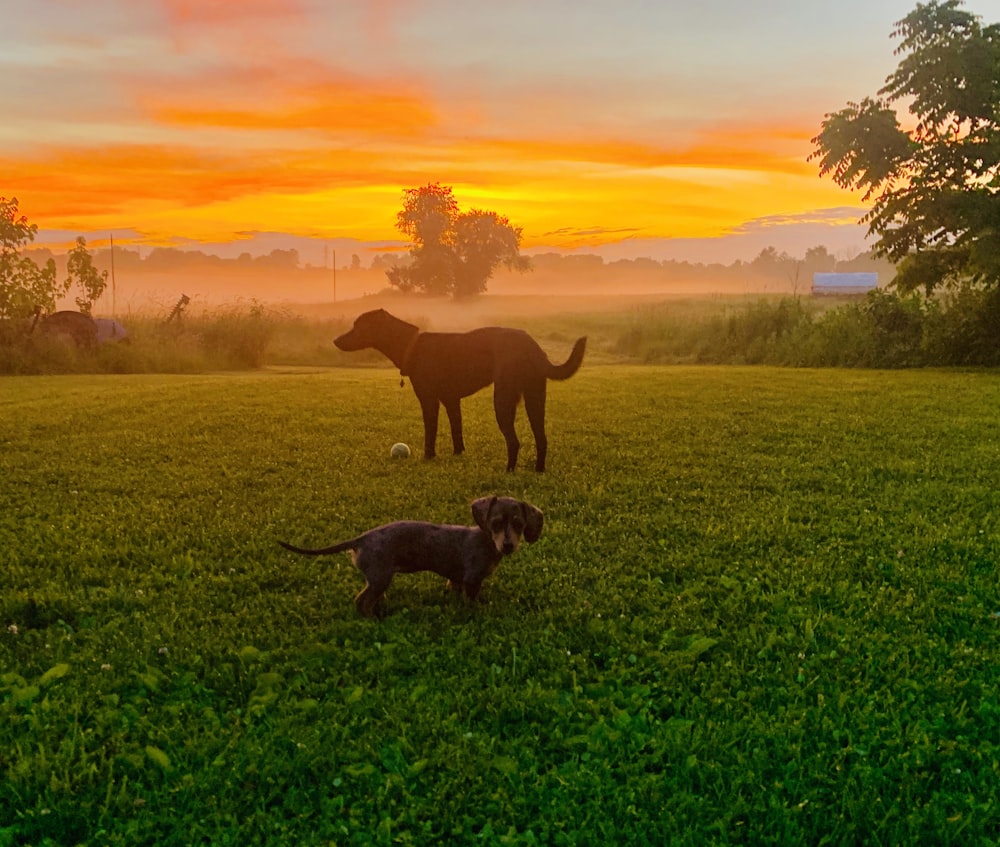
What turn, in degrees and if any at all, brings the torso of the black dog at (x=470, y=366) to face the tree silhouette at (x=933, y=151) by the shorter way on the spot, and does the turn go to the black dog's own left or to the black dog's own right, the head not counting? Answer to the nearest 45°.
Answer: approximately 135° to the black dog's own right

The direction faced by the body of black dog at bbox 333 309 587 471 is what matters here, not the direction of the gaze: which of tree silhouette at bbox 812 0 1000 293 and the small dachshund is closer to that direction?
the small dachshund

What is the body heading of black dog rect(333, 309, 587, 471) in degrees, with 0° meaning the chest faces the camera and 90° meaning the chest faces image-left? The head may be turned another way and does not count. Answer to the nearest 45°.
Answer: approximately 90°

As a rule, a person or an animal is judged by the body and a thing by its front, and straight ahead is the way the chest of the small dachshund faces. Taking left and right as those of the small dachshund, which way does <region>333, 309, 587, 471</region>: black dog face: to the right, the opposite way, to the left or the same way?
the opposite way

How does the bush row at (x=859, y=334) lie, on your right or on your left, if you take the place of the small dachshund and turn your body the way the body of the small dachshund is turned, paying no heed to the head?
on your left

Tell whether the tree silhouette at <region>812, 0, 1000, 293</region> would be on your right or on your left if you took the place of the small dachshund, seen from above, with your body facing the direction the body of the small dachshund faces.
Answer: on your left

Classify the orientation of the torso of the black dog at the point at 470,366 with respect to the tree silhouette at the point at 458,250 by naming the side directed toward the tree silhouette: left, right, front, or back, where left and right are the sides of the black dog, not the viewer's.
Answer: right

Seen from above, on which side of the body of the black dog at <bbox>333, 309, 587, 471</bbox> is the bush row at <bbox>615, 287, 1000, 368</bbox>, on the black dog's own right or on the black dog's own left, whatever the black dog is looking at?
on the black dog's own right

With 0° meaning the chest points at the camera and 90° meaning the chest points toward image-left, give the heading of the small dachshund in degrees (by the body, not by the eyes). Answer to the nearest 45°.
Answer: approximately 270°

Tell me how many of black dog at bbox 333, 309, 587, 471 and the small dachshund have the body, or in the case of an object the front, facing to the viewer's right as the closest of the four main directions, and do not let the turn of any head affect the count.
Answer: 1

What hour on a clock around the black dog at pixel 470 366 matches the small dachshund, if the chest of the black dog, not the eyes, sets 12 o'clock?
The small dachshund is roughly at 9 o'clock from the black dog.
